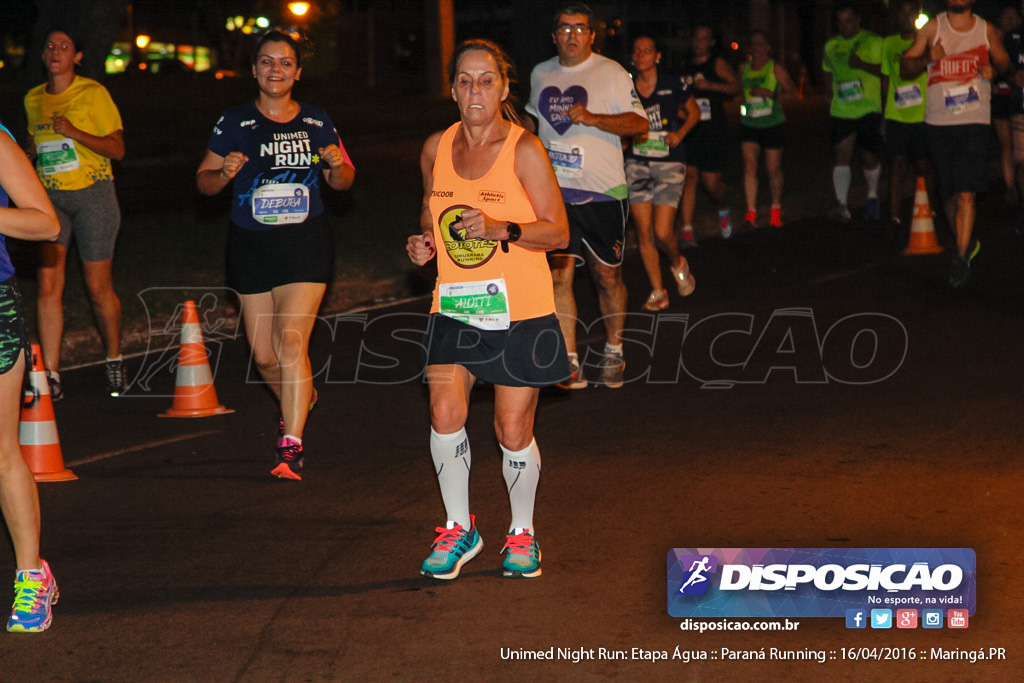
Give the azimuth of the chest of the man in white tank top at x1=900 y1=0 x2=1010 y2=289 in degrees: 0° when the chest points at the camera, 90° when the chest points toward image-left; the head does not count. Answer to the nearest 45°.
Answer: approximately 0°

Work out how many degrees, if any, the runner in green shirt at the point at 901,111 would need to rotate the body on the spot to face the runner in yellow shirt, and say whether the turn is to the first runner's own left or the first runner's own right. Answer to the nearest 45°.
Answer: approximately 45° to the first runner's own right

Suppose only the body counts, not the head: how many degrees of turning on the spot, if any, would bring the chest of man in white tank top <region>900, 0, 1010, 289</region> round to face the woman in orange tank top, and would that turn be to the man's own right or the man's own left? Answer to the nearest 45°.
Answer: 0° — they already face them

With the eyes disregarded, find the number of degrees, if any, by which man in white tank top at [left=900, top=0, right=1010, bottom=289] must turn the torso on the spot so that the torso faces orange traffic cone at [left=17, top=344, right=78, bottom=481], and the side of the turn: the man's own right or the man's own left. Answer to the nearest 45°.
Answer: approximately 45° to the man's own right
